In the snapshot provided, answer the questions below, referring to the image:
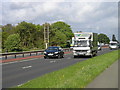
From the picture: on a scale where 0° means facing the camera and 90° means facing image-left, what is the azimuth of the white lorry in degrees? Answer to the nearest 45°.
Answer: approximately 0°

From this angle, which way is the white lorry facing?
toward the camera
